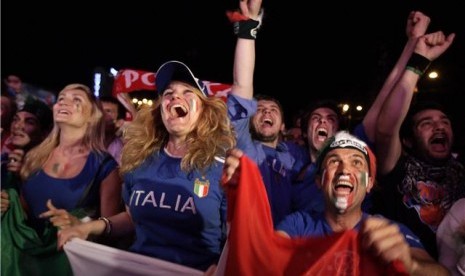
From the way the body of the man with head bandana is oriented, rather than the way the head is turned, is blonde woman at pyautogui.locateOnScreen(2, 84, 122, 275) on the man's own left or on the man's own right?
on the man's own right

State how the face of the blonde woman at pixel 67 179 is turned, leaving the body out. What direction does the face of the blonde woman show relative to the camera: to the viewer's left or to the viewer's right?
to the viewer's right

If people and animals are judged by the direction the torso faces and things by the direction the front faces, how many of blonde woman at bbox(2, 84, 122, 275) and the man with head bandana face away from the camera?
0

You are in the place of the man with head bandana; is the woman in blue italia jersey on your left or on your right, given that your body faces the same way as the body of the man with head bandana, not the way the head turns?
on your right

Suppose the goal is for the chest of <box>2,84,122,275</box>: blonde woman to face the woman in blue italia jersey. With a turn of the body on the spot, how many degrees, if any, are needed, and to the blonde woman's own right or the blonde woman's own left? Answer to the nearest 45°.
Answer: approximately 90° to the blonde woman's own left

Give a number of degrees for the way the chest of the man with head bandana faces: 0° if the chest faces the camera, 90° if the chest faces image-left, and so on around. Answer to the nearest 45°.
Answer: approximately 0°

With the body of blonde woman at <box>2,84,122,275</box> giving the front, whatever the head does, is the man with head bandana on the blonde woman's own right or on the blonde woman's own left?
on the blonde woman's own left

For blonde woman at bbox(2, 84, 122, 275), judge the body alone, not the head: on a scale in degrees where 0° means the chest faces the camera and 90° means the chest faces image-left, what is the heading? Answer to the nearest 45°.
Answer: approximately 45°
